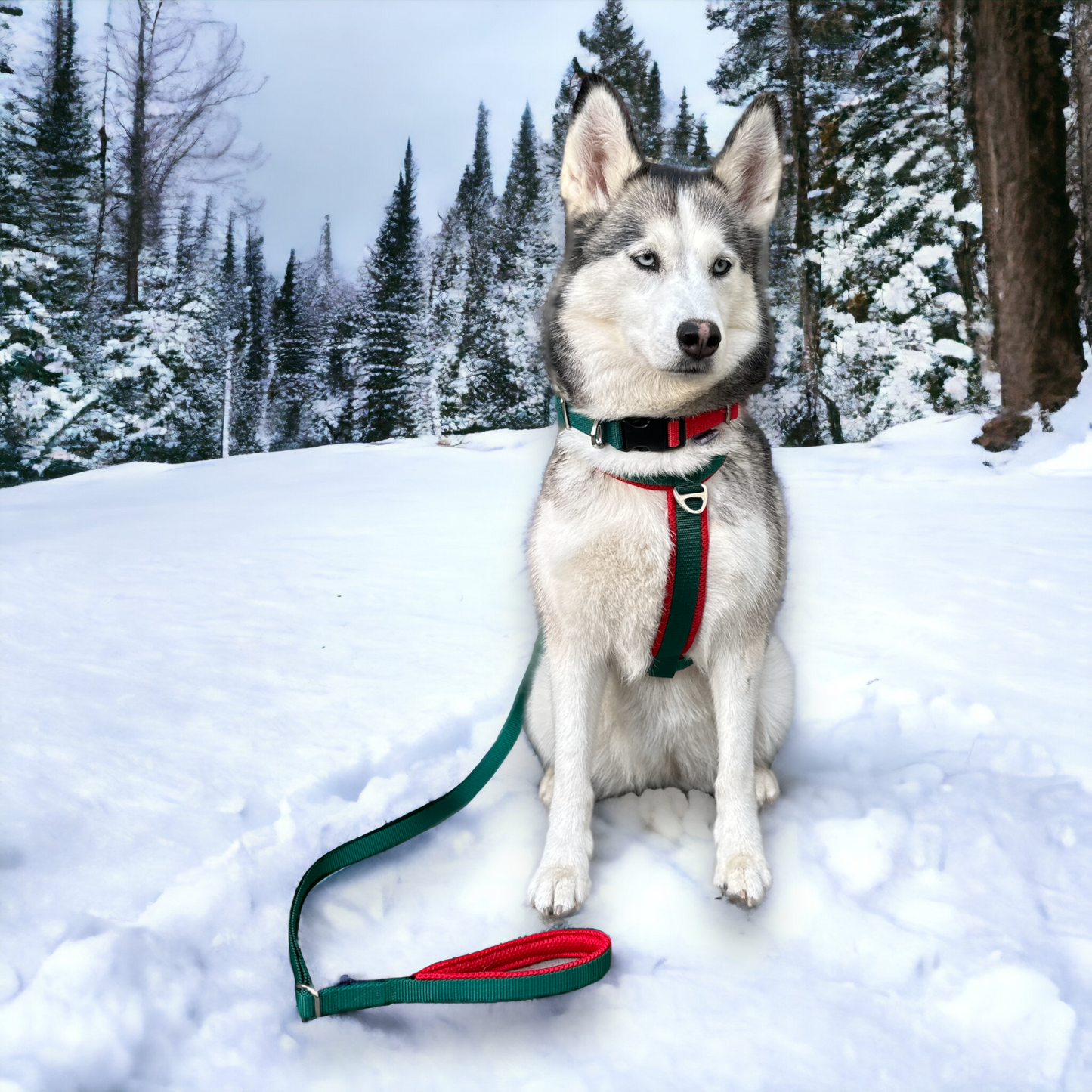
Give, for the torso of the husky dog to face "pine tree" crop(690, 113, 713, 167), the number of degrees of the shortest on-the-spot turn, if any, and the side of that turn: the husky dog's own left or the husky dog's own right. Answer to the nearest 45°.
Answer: approximately 180°

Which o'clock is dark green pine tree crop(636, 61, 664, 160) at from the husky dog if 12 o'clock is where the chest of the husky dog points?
The dark green pine tree is roughly at 6 o'clock from the husky dog.

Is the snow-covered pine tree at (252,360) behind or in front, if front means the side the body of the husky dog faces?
behind

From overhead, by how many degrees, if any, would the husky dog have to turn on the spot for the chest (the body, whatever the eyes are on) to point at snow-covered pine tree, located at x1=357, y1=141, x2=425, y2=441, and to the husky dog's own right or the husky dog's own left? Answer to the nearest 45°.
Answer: approximately 180°

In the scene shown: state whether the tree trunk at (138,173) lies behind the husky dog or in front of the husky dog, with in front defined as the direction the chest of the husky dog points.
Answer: behind

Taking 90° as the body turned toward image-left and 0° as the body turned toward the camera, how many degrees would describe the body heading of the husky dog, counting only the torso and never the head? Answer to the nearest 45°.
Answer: approximately 0°

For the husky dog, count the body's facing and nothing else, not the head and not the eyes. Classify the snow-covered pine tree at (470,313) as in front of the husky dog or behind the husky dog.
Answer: behind

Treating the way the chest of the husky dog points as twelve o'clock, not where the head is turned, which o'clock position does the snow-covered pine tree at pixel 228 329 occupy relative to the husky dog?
The snow-covered pine tree is roughly at 5 o'clock from the husky dog.

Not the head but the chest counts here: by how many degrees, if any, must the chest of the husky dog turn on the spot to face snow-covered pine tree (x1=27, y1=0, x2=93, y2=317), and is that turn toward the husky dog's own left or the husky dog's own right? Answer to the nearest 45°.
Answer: approximately 135° to the husky dog's own right
